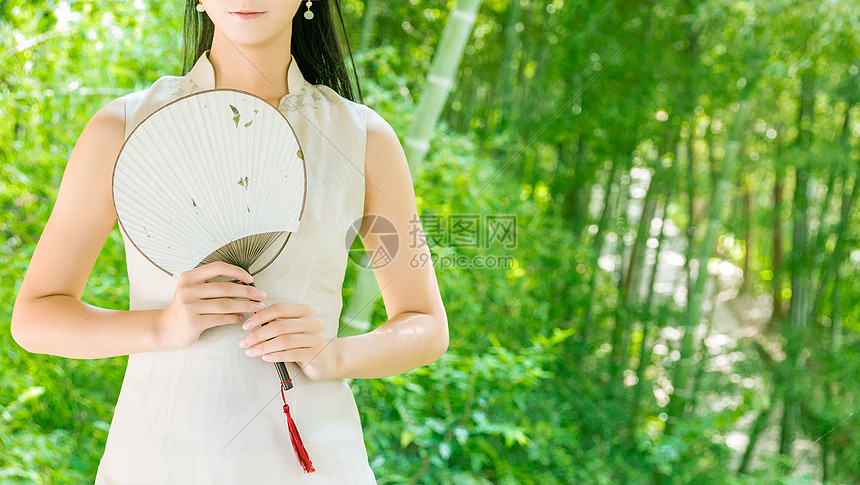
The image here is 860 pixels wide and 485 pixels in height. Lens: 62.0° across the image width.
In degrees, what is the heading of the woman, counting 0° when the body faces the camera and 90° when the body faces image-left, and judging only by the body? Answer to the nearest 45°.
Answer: approximately 0°
